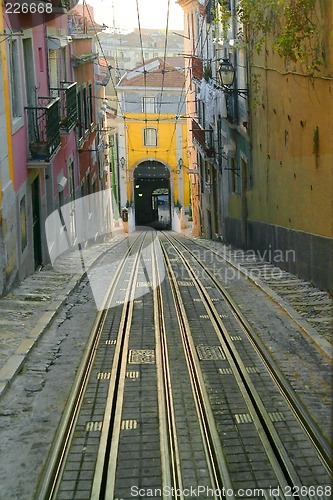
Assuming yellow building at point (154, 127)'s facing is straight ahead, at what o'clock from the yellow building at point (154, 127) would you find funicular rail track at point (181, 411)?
The funicular rail track is roughly at 12 o'clock from the yellow building.

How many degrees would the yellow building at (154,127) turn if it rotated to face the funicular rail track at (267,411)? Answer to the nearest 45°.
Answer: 0° — it already faces it

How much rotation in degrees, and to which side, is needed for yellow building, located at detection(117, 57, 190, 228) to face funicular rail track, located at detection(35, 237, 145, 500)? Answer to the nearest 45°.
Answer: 0° — it already faces it

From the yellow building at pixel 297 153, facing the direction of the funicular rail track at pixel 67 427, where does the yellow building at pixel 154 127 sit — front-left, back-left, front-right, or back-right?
back-right

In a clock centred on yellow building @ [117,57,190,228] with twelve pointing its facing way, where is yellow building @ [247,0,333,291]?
yellow building @ [247,0,333,291] is roughly at 12 o'clock from yellow building @ [117,57,190,228].

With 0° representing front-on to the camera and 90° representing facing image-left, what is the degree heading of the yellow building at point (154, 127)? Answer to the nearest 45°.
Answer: approximately 0°

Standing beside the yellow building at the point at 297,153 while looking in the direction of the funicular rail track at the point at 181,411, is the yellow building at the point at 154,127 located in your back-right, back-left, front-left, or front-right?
back-right
